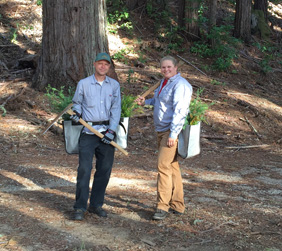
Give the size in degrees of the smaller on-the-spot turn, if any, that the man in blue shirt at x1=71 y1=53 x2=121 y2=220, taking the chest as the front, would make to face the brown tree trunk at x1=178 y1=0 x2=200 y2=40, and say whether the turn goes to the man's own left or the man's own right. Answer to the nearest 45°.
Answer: approximately 180°

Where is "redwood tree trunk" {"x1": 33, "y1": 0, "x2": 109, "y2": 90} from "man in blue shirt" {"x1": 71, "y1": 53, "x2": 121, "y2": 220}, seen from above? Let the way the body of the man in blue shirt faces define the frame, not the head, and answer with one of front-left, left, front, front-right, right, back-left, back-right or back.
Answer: back

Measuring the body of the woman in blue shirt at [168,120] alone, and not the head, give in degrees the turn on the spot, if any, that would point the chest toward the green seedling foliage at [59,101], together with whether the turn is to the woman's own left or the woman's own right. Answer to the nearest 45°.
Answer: approximately 90° to the woman's own right

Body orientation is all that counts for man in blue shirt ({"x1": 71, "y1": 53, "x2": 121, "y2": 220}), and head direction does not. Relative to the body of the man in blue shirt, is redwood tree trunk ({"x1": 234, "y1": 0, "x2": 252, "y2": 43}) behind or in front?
behind

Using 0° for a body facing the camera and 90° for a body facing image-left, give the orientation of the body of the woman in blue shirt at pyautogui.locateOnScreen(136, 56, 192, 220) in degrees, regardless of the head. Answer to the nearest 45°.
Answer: approximately 45°

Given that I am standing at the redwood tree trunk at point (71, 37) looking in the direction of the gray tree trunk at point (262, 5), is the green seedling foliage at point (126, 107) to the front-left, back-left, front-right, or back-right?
back-right

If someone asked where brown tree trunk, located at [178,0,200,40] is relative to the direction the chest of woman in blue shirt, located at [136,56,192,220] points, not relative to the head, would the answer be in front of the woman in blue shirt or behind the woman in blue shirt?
behind

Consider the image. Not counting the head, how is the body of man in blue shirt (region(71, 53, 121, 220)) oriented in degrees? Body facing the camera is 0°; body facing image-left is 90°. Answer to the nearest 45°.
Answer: approximately 0°
